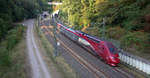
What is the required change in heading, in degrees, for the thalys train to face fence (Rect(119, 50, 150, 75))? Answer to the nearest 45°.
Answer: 0° — it already faces it

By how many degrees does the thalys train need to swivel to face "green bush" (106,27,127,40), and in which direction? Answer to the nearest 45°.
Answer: approximately 135° to its left

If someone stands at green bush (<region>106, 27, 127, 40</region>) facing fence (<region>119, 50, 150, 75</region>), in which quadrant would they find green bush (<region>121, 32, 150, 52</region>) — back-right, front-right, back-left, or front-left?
front-left

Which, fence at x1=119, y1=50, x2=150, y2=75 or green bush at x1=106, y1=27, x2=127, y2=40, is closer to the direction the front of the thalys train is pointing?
the fence

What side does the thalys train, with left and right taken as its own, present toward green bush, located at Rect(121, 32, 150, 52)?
left

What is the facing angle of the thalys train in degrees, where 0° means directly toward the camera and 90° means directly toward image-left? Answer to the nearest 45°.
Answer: approximately 315°

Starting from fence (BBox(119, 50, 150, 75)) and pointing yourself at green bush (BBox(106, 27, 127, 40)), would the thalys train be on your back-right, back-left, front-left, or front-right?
front-left

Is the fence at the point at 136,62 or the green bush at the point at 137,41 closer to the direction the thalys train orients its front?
the fence
